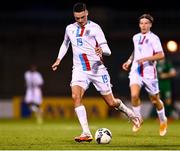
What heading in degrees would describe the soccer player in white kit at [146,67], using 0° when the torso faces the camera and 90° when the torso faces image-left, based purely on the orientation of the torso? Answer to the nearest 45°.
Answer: approximately 45°
